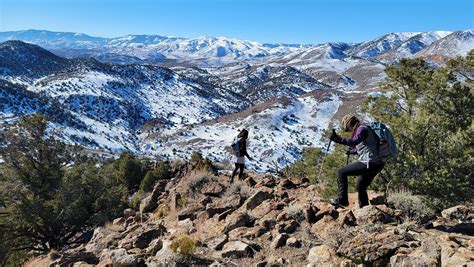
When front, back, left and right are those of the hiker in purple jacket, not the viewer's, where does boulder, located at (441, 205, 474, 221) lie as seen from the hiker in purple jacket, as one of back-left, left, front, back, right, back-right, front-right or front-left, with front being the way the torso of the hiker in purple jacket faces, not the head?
back-right

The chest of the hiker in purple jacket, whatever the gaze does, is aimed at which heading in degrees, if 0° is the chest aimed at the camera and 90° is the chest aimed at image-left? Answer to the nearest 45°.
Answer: approximately 90°

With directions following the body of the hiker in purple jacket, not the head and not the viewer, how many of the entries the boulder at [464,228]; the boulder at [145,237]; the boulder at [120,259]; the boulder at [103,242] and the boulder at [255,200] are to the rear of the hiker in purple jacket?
1

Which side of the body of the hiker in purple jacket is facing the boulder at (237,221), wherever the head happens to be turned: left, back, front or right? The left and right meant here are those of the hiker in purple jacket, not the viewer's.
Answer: front

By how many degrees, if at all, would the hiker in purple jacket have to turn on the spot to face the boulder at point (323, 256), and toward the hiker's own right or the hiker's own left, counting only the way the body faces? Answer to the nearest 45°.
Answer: approximately 90° to the hiker's own left

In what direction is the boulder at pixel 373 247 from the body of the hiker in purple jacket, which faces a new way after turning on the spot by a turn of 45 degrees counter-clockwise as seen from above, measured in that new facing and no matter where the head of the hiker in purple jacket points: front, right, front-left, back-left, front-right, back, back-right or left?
front-left

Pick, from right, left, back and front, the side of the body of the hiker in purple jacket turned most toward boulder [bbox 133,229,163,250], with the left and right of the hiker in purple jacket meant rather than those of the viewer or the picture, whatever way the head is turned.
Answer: front

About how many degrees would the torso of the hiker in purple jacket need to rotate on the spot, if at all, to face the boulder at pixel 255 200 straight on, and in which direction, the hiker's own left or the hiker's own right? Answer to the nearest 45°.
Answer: approximately 45° to the hiker's own right

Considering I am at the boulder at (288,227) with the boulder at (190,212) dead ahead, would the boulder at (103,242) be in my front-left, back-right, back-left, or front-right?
front-left

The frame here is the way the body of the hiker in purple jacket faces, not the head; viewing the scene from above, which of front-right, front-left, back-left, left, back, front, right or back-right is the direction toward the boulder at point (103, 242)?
front
